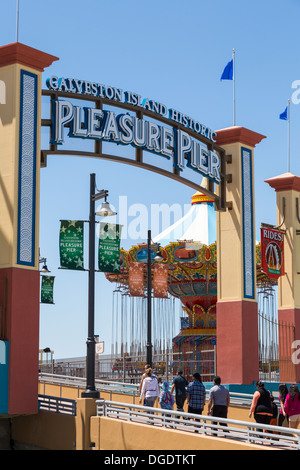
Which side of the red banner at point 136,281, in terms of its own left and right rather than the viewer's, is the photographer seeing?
front

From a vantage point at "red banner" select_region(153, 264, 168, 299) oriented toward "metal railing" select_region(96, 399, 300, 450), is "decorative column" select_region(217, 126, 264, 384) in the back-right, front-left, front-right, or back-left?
front-left

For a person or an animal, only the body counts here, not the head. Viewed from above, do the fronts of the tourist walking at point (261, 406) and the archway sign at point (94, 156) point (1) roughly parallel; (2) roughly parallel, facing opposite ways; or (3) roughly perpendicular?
roughly parallel, facing opposite ways

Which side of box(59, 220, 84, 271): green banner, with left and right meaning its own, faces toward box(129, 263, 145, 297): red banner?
back

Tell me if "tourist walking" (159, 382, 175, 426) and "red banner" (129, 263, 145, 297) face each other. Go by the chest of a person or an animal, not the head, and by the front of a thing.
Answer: yes

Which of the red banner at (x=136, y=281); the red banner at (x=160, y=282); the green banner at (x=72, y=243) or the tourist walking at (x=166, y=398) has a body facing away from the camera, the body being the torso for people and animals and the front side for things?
the tourist walking

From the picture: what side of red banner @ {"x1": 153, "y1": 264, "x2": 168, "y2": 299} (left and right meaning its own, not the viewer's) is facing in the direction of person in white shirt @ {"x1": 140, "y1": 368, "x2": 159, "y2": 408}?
front

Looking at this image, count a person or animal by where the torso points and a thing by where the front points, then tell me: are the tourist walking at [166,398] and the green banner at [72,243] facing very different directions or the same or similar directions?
very different directions

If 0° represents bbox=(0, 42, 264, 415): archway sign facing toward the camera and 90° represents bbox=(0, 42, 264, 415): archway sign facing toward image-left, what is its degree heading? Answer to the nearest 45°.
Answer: approximately 315°

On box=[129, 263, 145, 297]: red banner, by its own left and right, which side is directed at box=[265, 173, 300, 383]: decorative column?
left

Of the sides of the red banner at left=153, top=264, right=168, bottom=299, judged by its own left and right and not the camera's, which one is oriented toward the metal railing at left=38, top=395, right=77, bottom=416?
front

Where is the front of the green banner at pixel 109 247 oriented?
toward the camera

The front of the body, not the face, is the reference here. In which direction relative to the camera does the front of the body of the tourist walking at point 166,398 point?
away from the camera

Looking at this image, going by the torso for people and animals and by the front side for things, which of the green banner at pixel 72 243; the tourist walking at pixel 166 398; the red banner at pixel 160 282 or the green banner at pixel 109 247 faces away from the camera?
the tourist walking
